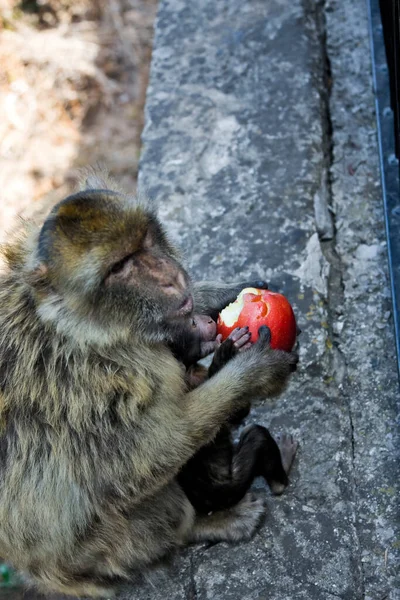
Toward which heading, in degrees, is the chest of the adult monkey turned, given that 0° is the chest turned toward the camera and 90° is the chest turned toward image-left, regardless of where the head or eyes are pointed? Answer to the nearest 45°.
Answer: approximately 270°
